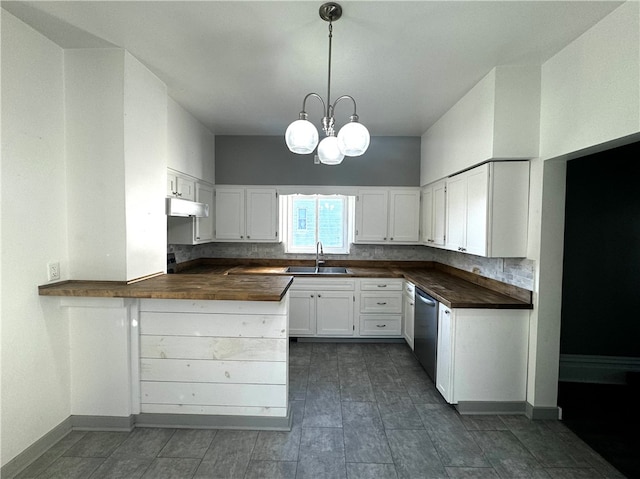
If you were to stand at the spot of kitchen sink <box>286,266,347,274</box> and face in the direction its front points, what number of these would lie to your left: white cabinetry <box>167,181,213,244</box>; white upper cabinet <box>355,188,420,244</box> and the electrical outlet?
1

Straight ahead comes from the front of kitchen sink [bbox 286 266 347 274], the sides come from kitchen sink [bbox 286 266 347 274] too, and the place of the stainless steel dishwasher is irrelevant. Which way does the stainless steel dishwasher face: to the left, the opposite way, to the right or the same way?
to the right

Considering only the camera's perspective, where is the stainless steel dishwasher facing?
facing to the left of the viewer

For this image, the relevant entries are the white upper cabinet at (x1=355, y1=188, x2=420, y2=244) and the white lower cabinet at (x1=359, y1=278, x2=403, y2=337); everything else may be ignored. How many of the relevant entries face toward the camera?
2

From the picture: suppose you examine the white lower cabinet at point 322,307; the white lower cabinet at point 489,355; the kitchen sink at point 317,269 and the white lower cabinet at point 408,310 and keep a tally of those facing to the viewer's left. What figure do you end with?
2

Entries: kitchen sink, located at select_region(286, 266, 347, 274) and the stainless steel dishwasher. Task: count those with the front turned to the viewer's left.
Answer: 1

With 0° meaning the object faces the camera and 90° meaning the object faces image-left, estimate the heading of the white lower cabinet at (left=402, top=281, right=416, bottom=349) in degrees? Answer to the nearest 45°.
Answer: approximately 90°

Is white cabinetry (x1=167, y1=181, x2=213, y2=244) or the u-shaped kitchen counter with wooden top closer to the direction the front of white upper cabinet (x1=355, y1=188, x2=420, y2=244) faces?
the u-shaped kitchen counter with wooden top
